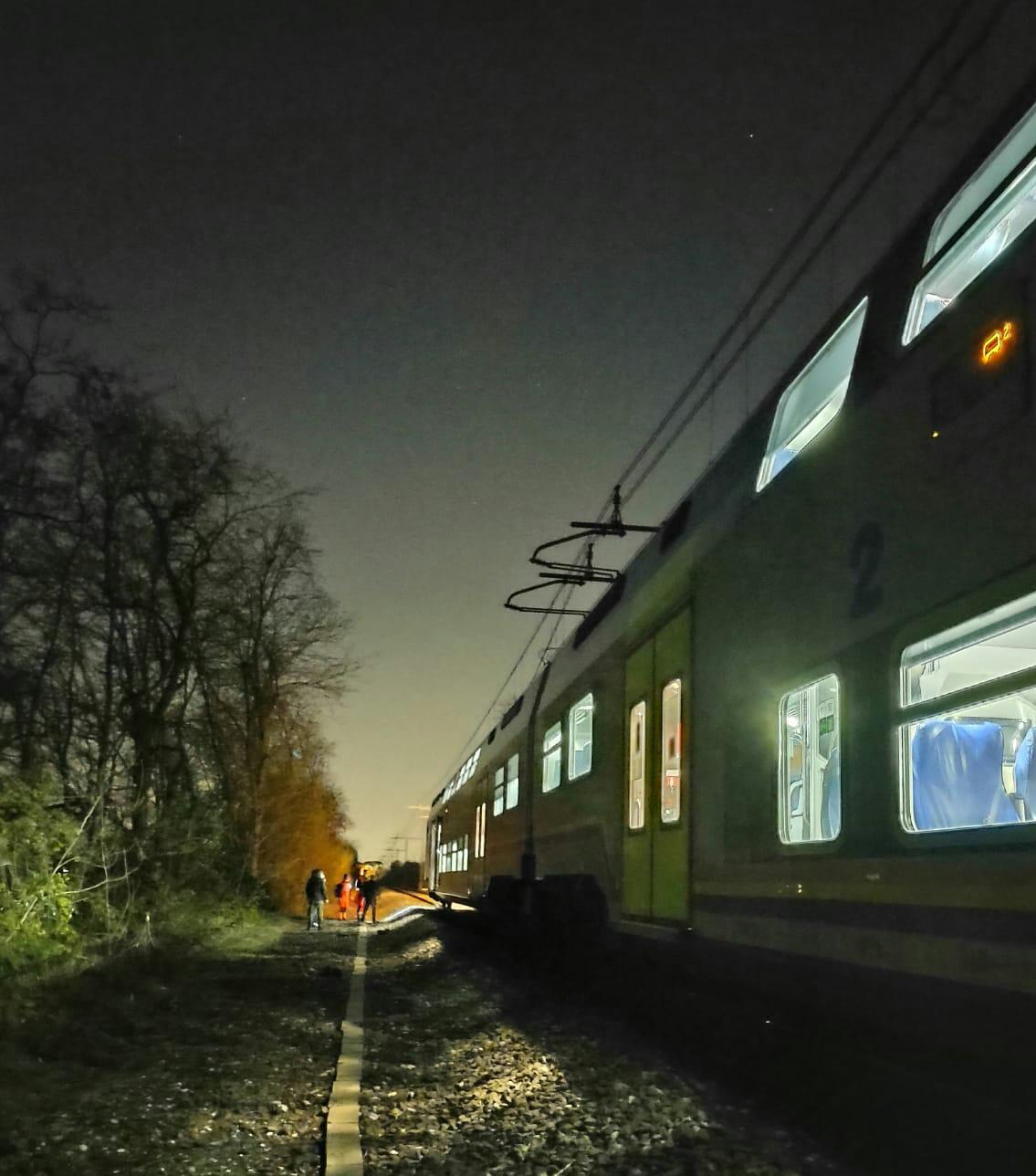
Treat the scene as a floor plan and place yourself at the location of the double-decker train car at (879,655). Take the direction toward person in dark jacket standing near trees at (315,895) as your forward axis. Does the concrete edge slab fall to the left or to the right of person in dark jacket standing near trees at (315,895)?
left

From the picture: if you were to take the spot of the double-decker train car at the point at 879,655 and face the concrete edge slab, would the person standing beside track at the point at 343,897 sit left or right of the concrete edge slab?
right
